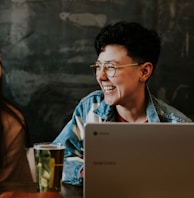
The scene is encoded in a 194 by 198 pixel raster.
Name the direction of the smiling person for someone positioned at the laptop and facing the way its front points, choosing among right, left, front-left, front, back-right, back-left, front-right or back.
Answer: front

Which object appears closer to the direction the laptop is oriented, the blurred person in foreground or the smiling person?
the smiling person

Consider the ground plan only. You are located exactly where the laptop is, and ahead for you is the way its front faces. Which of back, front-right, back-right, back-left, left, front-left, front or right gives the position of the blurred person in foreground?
front-left

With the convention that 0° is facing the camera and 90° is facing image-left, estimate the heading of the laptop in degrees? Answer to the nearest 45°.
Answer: approximately 180°
